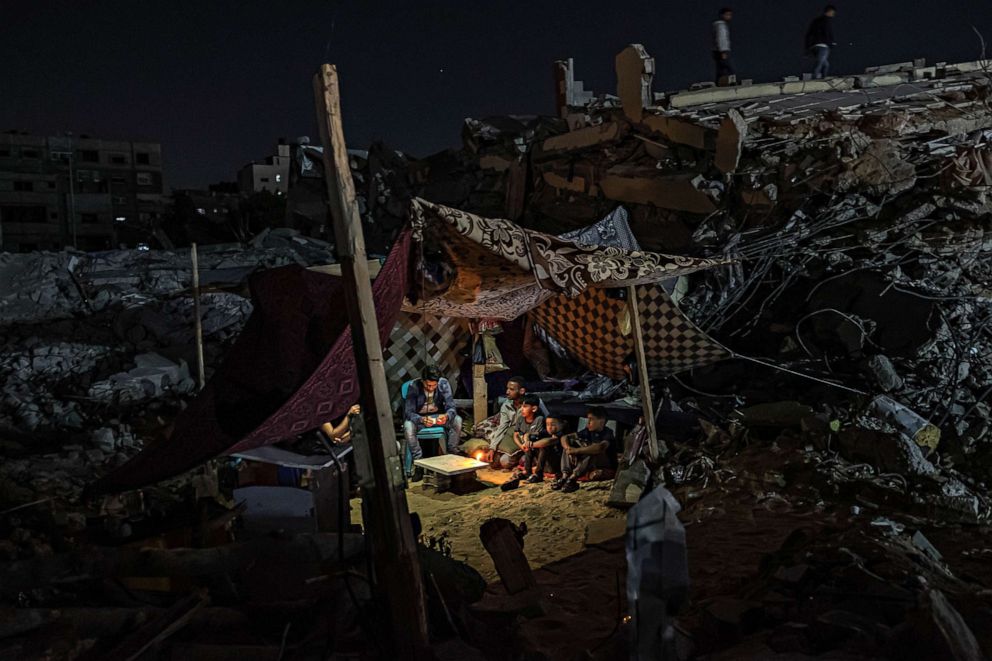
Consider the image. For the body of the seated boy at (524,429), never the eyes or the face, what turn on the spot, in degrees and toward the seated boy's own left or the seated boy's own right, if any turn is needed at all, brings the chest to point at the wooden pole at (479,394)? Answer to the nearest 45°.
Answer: approximately 90° to the seated boy's own right

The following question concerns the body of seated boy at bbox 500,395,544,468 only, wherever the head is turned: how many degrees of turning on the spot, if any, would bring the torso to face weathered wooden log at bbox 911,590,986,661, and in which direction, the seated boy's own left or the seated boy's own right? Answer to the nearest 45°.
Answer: approximately 45° to the seated boy's own left

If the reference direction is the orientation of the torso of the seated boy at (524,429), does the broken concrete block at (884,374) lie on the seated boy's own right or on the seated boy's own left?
on the seated boy's own left

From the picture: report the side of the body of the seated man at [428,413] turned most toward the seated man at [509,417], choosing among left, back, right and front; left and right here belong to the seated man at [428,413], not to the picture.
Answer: left

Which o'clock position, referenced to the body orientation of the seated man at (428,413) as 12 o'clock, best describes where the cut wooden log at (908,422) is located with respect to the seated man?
The cut wooden log is roughly at 10 o'clock from the seated man.

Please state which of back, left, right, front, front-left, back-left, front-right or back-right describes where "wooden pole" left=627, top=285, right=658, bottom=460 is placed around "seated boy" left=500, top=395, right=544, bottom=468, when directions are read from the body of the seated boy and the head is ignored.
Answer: left

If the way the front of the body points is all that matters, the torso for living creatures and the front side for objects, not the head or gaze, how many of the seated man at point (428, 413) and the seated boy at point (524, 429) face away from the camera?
0

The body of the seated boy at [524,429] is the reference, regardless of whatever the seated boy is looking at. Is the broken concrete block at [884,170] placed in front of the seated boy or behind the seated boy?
behind

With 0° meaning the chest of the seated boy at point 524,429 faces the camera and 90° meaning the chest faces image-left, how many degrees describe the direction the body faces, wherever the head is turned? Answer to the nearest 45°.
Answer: approximately 45°

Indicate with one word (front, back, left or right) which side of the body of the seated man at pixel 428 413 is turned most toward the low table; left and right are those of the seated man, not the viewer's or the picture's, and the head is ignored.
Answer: front

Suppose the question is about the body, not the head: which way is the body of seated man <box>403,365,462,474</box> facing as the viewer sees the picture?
toward the camera

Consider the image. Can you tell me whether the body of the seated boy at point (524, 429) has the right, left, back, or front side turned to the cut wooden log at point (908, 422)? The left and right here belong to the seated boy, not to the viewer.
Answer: left
